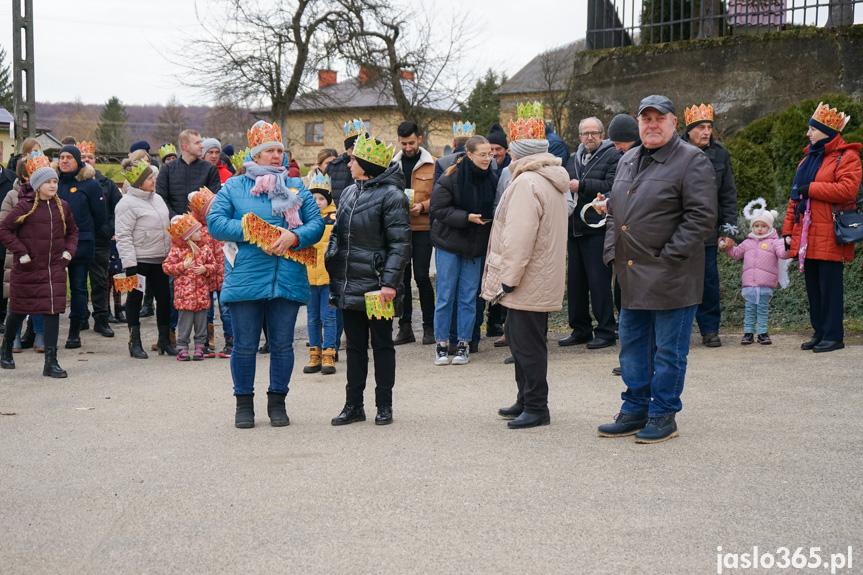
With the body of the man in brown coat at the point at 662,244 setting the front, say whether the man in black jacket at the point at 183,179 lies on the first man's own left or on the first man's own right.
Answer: on the first man's own right

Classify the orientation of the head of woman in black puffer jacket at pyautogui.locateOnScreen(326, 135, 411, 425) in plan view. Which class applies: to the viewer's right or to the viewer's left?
to the viewer's left

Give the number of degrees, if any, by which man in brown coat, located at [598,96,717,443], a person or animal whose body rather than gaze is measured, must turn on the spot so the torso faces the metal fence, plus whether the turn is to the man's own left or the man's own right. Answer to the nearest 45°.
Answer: approximately 135° to the man's own right

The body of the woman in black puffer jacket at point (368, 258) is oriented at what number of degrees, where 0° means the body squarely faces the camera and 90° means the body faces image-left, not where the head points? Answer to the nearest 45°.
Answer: approximately 45°

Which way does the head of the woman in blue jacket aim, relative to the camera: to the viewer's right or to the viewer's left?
to the viewer's right

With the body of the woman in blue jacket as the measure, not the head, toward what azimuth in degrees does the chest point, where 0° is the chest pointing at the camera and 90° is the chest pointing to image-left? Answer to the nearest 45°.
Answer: approximately 0°

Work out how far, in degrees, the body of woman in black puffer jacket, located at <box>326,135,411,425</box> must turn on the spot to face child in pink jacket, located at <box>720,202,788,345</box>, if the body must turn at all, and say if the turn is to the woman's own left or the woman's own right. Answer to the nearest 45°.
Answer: approximately 180°

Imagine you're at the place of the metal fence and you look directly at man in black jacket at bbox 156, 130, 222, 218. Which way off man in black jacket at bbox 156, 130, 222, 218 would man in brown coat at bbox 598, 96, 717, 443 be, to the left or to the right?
left

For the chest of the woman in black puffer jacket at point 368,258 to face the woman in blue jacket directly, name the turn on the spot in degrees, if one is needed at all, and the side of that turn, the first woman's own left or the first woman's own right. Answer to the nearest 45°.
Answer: approximately 45° to the first woman's own right
